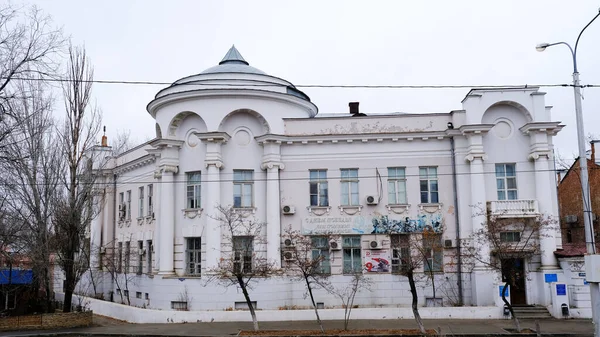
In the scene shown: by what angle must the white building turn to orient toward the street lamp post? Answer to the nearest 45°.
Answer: approximately 45° to its left

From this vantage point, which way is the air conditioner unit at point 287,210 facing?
toward the camera

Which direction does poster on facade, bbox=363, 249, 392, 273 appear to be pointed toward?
toward the camera

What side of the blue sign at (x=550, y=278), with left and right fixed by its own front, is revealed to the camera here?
front

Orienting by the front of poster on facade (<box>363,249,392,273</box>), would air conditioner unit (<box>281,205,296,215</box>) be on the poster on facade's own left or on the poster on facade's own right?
on the poster on facade's own right

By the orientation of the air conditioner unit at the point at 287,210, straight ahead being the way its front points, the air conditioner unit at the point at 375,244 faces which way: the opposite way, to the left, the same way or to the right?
the same way

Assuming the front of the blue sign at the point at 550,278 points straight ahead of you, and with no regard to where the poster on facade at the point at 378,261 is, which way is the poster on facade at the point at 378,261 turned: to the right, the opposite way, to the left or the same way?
the same way

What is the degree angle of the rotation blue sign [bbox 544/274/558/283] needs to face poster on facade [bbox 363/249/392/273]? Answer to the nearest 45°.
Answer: approximately 90° to its right

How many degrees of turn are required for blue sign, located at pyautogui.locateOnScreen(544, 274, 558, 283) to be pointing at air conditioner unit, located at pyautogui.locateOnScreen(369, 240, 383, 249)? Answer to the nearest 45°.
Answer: approximately 90° to its right

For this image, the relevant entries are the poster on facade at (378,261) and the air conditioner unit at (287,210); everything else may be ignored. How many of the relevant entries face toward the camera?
2

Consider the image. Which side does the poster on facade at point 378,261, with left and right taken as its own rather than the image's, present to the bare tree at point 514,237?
left

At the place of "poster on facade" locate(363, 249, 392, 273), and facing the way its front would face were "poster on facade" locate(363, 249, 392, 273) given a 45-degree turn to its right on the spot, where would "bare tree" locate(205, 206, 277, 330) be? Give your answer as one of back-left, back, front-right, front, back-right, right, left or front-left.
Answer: front-right

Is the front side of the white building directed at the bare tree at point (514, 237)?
no

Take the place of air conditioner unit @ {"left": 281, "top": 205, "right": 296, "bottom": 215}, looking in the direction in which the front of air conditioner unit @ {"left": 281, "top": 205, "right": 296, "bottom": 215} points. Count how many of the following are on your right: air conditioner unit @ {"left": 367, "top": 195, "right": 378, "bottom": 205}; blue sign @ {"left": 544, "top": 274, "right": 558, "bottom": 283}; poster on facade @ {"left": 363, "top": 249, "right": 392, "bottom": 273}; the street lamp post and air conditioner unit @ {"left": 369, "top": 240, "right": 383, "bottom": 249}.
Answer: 0

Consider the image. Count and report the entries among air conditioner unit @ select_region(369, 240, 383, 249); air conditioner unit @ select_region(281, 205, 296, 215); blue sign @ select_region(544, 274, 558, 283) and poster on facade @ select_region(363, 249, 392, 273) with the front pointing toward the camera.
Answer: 4
